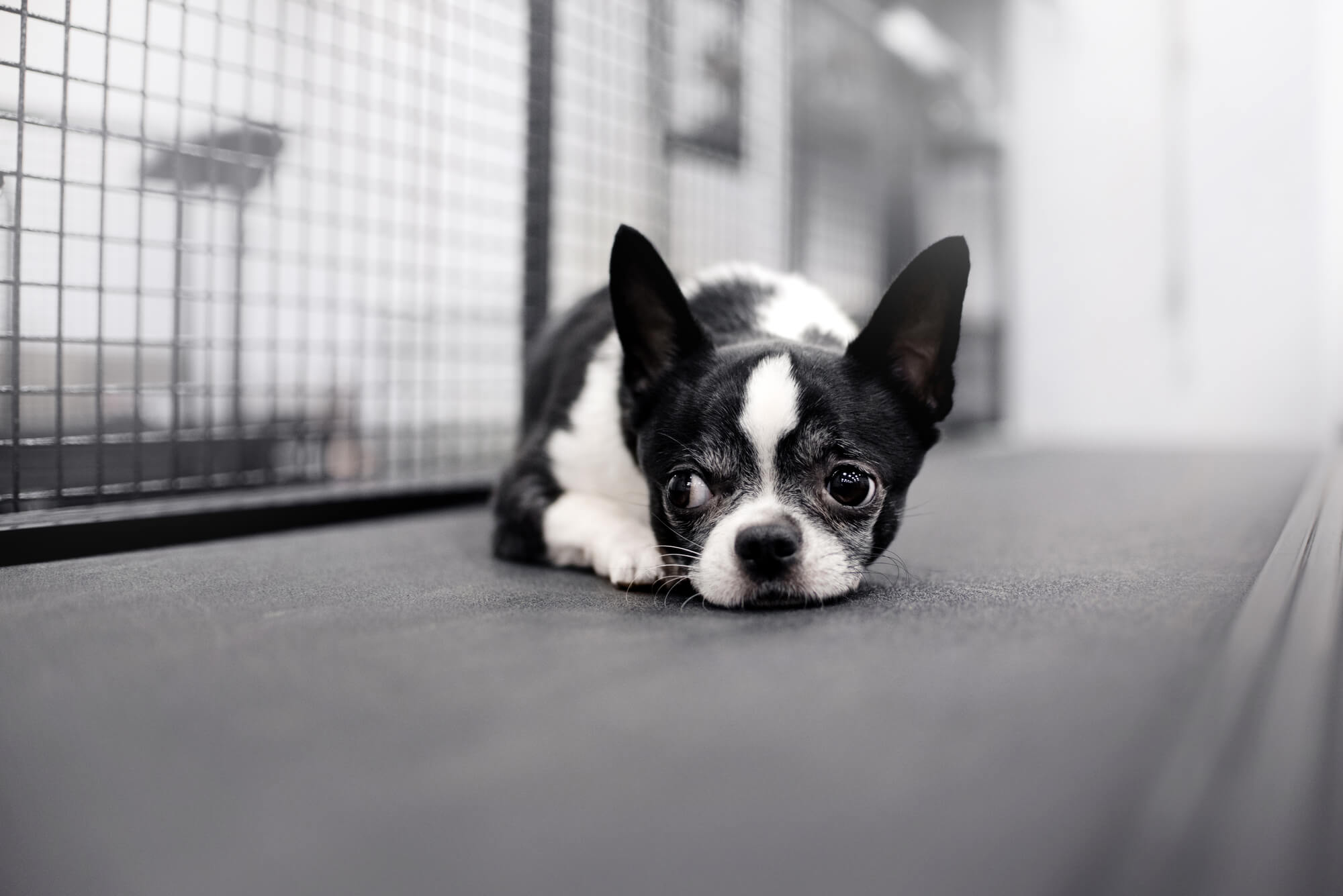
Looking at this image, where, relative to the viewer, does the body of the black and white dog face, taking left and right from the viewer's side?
facing the viewer

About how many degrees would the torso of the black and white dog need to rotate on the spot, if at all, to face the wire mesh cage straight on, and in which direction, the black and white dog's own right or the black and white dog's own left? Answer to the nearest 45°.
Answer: approximately 135° to the black and white dog's own right
